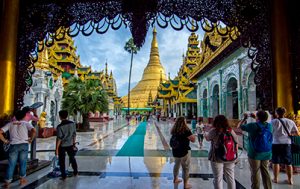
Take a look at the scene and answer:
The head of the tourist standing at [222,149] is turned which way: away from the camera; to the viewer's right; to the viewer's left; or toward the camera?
away from the camera

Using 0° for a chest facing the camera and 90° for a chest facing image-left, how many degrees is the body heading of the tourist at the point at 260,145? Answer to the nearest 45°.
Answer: approximately 135°

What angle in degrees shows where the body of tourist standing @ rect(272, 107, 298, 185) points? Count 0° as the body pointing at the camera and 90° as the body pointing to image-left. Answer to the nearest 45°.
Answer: approximately 180°

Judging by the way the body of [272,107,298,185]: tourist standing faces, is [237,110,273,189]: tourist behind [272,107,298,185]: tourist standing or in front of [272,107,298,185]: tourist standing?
behind

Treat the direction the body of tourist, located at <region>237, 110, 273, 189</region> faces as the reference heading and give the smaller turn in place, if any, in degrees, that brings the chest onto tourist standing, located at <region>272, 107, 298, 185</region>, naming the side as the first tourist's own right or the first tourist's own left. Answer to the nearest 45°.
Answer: approximately 45° to the first tourist's own right

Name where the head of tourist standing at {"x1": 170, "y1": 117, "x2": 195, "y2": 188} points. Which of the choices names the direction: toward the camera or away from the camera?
away from the camera

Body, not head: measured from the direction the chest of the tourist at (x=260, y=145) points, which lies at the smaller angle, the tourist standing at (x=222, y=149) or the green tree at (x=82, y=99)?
the green tree
